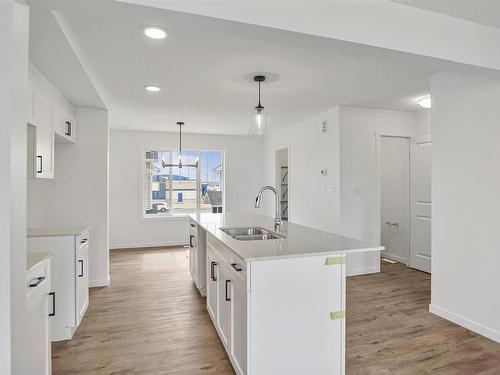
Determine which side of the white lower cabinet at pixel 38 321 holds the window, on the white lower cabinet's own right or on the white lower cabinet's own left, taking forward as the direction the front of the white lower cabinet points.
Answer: on the white lower cabinet's own left

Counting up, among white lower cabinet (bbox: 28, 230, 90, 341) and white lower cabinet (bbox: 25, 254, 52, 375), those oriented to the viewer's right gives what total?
2

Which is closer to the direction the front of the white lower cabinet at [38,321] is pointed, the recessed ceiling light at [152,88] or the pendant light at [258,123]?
the pendant light

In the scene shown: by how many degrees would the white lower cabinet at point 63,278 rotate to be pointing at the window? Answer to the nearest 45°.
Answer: approximately 45° to its left

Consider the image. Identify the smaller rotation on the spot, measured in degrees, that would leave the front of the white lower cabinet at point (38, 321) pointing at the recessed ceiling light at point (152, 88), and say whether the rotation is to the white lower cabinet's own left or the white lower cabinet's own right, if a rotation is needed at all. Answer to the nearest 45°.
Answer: approximately 45° to the white lower cabinet's own left

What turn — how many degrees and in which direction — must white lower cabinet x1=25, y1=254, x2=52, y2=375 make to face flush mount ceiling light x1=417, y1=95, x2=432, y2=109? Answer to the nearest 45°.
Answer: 0° — it already faces it

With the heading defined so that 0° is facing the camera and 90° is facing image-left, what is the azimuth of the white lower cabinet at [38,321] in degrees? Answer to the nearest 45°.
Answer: approximately 270°

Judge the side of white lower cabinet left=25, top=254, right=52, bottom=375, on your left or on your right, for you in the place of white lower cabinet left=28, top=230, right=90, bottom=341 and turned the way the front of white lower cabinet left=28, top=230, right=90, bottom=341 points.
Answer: on your right

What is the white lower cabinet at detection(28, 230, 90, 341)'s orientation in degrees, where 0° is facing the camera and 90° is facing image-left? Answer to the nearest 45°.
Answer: approximately 270°
